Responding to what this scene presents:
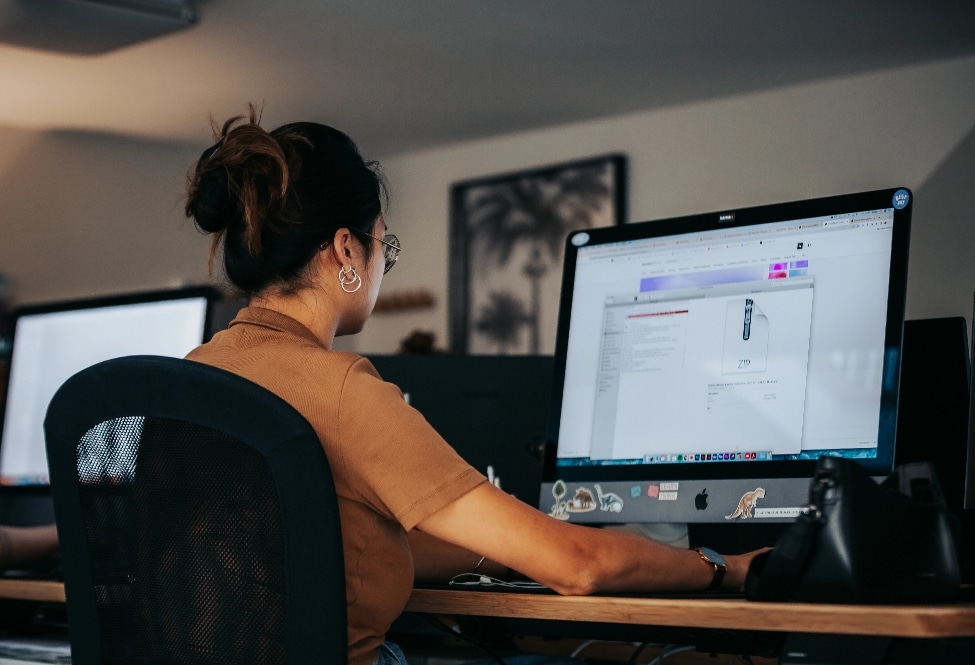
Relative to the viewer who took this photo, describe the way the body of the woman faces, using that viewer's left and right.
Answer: facing away from the viewer and to the right of the viewer

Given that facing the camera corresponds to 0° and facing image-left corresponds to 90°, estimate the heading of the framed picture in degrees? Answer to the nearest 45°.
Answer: approximately 45°

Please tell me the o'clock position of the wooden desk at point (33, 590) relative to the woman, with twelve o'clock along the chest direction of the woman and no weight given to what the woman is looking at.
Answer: The wooden desk is roughly at 9 o'clock from the woman.

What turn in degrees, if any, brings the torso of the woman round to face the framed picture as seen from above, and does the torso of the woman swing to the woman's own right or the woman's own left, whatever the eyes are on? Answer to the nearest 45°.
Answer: approximately 45° to the woman's own left

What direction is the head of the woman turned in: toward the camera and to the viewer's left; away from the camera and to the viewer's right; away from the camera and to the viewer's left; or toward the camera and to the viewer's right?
away from the camera and to the viewer's right

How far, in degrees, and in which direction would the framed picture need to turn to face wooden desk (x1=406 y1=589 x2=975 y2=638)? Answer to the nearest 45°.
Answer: approximately 45° to its left

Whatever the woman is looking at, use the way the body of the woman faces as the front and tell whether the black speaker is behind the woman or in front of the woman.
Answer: in front

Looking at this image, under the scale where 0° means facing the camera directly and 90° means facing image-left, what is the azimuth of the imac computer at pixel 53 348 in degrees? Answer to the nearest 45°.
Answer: approximately 45°

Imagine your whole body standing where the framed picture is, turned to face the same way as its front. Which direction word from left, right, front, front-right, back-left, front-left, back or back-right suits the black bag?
front-left

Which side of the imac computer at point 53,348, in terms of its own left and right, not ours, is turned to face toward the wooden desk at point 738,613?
left

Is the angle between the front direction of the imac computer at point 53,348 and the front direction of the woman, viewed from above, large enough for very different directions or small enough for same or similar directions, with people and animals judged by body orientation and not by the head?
very different directions
